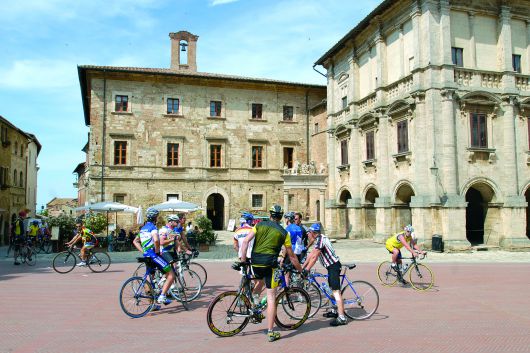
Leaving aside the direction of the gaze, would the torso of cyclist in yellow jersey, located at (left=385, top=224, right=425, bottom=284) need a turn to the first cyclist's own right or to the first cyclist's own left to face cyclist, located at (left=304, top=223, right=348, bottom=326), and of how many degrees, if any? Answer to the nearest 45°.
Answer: approximately 45° to the first cyclist's own right

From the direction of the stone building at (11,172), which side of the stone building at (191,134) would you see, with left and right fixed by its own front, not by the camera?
right

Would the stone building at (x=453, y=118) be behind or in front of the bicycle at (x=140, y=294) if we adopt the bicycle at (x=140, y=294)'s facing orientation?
in front

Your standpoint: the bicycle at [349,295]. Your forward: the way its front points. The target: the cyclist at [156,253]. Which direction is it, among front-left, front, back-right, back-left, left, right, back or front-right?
front

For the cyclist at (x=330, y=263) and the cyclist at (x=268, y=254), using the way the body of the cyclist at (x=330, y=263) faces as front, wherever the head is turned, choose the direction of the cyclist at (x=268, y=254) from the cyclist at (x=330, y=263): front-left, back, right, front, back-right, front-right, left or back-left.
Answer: front-left

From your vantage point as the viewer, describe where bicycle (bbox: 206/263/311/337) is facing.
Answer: facing to the right of the viewer

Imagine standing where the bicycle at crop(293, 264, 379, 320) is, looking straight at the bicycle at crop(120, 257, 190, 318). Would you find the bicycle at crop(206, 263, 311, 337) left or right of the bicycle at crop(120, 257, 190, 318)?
left

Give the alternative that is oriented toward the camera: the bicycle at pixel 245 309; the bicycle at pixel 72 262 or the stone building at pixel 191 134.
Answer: the stone building

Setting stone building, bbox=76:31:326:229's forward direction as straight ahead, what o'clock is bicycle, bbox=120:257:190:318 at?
The bicycle is roughly at 12 o'clock from the stone building.

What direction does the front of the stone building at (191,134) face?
toward the camera

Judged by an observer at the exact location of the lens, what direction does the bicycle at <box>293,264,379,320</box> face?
facing to the left of the viewer

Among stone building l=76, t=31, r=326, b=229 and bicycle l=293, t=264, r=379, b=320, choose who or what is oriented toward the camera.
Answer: the stone building

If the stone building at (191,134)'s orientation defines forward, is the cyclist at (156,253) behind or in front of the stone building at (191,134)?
in front
